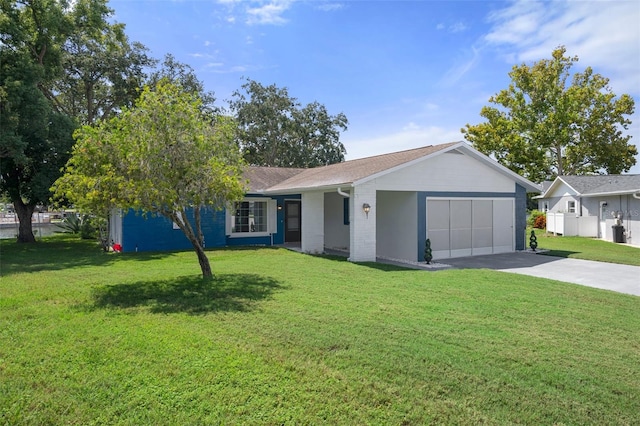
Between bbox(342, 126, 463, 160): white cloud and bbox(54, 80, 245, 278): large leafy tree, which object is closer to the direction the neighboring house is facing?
the large leafy tree

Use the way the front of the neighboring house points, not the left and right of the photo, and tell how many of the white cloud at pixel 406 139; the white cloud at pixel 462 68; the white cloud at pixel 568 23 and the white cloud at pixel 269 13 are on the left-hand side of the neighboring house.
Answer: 0

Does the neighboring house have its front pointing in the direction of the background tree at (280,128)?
no

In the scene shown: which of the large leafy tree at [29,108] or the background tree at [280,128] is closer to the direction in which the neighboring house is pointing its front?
the large leafy tree

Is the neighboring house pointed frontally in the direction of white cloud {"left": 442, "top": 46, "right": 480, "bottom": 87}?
no

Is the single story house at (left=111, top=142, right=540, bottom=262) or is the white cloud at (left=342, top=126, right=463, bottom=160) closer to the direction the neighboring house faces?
the single story house

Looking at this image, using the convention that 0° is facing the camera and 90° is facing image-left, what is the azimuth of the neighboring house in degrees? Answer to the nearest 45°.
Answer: approximately 315°

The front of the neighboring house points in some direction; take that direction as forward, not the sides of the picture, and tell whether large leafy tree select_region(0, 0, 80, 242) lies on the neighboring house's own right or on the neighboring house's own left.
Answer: on the neighboring house's own right

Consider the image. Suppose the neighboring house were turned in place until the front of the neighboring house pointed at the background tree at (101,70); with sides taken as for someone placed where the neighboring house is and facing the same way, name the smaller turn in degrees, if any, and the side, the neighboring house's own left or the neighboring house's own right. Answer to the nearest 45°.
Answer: approximately 90° to the neighboring house's own right
